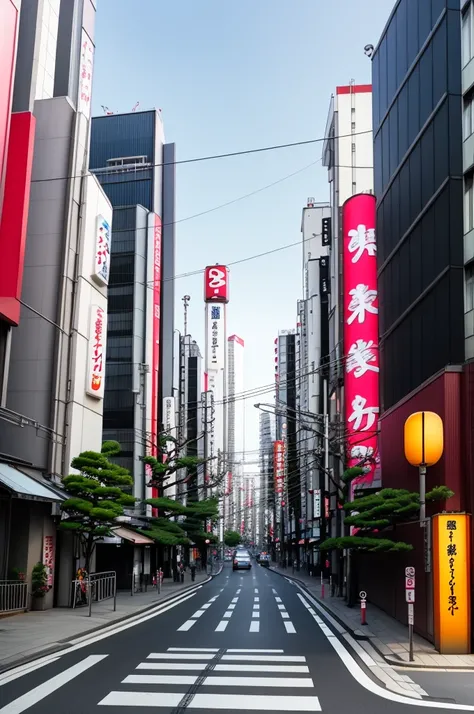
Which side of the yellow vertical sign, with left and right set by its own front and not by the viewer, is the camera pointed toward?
front

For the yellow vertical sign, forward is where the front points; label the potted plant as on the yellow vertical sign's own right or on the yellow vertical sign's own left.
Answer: on the yellow vertical sign's own right

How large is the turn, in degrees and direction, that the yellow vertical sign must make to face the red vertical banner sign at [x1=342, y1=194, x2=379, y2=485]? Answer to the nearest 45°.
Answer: approximately 180°

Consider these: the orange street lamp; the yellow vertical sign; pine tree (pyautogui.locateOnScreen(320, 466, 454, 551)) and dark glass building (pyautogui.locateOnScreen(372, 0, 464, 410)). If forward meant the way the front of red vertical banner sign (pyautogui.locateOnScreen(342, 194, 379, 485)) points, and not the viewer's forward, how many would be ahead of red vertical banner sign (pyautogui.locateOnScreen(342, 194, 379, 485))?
4

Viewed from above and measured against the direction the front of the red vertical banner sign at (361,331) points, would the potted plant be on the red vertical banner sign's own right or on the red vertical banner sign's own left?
on the red vertical banner sign's own right

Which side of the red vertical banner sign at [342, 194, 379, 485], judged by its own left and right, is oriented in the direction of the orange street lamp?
front

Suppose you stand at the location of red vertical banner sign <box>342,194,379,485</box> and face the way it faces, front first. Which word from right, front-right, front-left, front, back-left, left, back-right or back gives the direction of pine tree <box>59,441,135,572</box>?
front-right

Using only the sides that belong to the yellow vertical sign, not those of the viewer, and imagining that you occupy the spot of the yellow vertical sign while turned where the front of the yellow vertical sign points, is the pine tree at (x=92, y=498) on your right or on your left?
on your right

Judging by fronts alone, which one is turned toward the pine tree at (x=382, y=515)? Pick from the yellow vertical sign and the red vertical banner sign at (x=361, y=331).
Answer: the red vertical banner sign

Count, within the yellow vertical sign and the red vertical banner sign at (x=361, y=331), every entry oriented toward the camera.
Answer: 2

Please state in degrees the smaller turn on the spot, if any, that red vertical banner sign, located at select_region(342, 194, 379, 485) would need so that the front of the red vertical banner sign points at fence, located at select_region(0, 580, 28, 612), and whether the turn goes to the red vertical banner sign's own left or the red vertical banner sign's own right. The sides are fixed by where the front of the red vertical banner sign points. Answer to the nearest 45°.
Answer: approximately 45° to the red vertical banner sign's own right

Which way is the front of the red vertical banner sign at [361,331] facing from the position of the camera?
facing the viewer

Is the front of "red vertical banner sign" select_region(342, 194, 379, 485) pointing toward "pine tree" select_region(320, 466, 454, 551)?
yes

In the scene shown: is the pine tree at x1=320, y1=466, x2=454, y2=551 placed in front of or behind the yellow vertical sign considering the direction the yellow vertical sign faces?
behind

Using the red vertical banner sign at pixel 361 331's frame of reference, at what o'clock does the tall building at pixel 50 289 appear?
The tall building is roughly at 2 o'clock from the red vertical banner sign.
